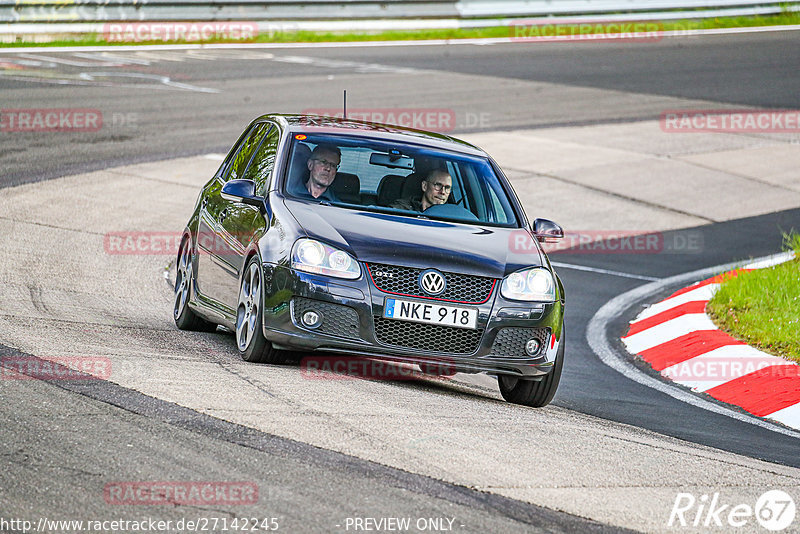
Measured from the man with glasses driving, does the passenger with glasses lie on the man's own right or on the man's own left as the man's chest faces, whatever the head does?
on the man's own right

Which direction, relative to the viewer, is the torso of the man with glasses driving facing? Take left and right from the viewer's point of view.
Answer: facing the viewer and to the right of the viewer
